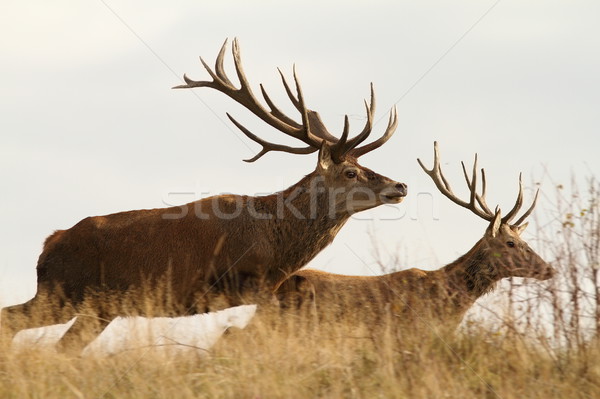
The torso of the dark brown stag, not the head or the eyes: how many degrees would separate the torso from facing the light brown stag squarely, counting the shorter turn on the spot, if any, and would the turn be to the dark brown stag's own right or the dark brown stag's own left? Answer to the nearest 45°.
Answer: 0° — it already faces it

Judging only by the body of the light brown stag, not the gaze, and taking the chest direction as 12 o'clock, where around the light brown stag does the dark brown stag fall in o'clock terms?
The dark brown stag is roughly at 5 o'clock from the light brown stag.

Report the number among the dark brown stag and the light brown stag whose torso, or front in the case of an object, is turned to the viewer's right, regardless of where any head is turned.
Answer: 2

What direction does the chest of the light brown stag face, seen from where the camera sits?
to the viewer's right

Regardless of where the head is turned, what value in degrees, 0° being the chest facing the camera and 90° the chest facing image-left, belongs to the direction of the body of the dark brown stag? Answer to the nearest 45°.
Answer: approximately 270°
